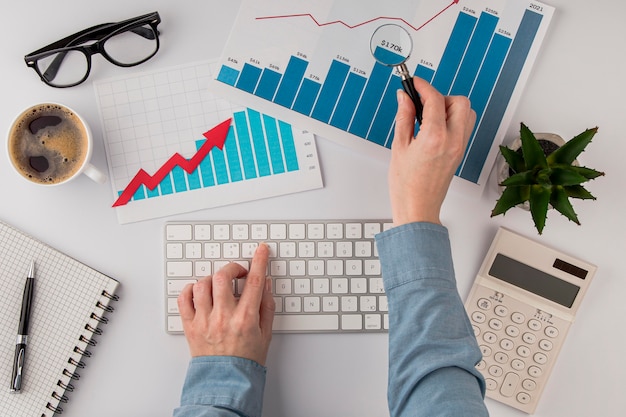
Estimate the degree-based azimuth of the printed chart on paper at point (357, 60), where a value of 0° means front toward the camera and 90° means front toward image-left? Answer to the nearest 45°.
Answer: approximately 0°

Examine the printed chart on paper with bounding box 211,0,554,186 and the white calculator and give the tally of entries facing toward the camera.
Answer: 2
